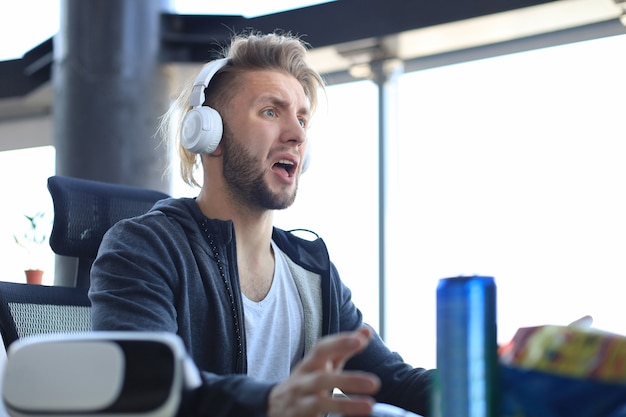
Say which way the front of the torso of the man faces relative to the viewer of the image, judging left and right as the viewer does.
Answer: facing the viewer and to the right of the viewer

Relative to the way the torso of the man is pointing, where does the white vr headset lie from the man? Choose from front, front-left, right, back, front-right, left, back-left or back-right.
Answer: front-right

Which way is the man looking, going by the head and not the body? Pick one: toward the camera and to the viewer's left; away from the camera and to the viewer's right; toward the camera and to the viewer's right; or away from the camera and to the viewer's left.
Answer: toward the camera and to the viewer's right

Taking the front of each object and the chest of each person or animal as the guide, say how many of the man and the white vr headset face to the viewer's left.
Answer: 0

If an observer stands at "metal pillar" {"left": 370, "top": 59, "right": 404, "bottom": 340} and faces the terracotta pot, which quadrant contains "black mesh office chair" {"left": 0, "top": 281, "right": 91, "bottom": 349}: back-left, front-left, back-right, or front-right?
front-left

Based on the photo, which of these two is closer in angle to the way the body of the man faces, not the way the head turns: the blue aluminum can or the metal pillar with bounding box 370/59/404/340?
the blue aluminum can

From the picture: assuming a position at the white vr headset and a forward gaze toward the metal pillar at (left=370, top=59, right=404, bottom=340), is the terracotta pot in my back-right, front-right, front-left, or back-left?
front-left

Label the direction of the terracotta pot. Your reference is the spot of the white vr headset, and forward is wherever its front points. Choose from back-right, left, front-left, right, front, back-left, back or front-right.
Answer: back

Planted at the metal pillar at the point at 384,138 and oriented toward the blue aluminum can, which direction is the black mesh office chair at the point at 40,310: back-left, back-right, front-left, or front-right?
front-right
